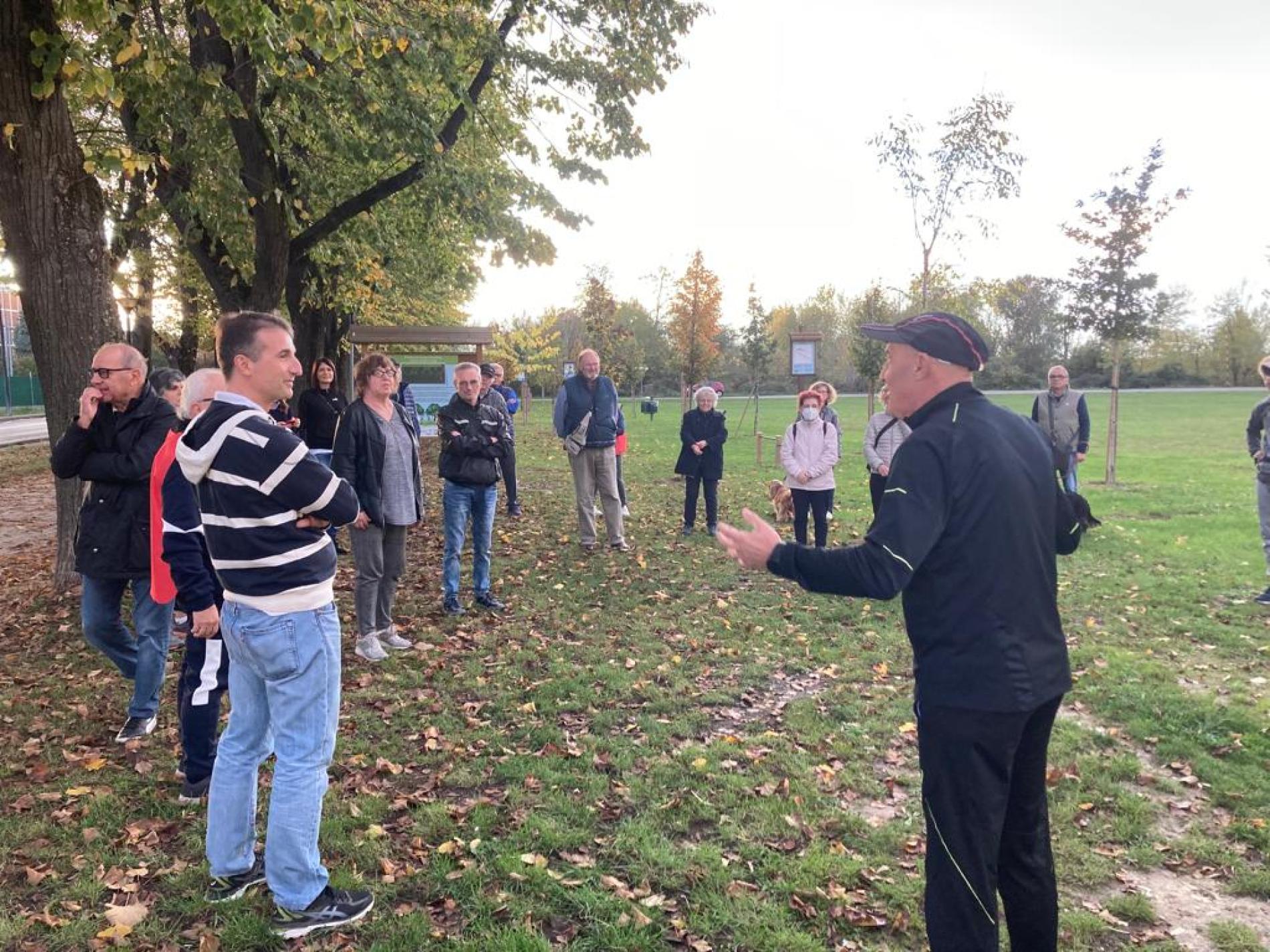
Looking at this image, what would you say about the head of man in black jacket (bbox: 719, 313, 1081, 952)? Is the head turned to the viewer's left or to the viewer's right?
to the viewer's left

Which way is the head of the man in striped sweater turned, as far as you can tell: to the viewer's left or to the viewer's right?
to the viewer's right

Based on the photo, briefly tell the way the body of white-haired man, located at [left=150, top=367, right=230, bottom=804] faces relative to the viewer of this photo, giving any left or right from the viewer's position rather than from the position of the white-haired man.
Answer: facing to the right of the viewer

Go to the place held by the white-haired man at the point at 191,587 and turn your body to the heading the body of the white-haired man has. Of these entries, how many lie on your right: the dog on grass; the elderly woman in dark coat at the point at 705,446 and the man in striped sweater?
1

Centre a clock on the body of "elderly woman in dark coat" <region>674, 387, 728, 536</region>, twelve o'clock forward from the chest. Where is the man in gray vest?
The man in gray vest is roughly at 9 o'clock from the elderly woman in dark coat.

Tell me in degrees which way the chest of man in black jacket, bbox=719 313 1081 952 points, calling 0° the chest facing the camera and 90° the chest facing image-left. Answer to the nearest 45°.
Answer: approximately 135°

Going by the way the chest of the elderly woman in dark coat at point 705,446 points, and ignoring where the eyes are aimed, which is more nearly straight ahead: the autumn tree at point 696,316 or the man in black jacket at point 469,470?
the man in black jacket

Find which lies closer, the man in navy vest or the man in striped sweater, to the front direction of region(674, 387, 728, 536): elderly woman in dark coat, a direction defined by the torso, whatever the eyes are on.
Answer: the man in striped sweater
